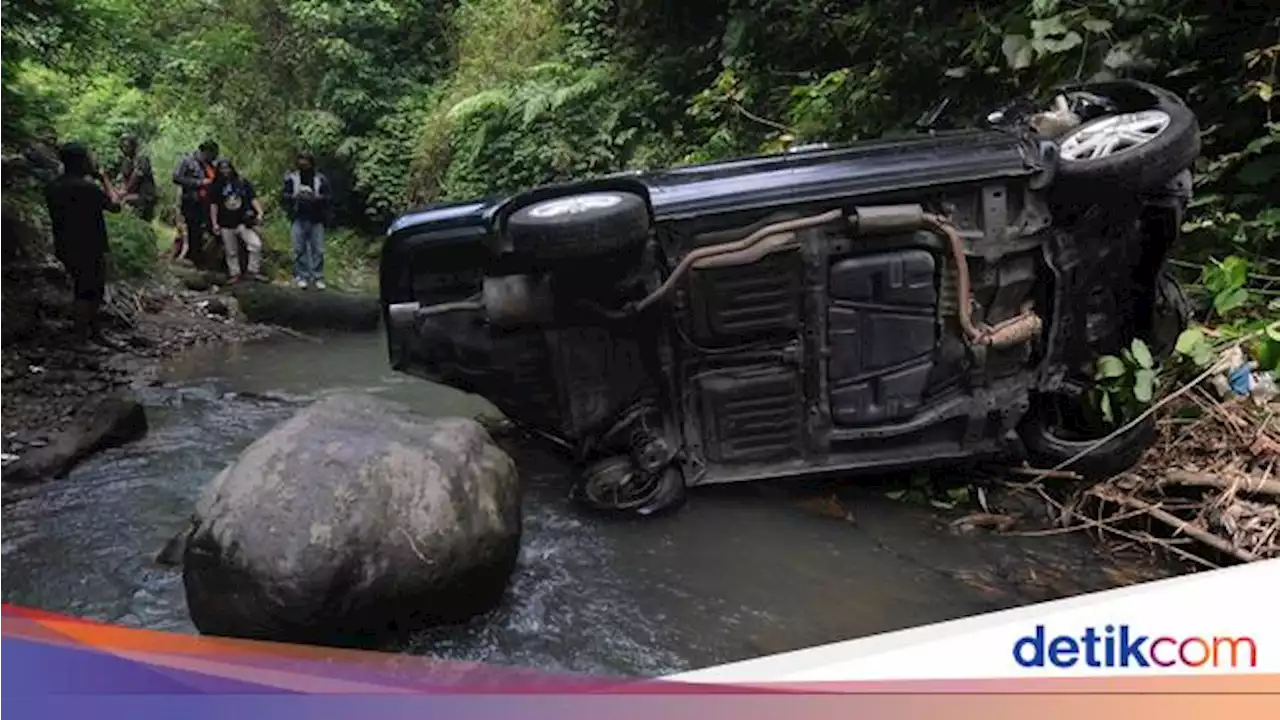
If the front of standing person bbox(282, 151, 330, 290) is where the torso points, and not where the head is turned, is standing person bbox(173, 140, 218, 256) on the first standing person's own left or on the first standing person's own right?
on the first standing person's own right

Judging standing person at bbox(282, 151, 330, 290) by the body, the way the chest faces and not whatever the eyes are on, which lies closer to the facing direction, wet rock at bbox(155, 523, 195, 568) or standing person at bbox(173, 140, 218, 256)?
the wet rock

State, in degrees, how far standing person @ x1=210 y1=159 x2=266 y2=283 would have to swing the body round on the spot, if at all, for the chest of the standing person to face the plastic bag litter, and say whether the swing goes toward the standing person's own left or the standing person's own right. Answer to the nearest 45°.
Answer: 0° — they already face it

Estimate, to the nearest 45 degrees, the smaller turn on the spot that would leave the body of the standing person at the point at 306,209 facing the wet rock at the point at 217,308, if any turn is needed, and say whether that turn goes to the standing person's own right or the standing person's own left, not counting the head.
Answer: approximately 45° to the standing person's own right

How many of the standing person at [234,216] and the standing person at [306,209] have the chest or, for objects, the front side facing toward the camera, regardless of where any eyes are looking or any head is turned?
2

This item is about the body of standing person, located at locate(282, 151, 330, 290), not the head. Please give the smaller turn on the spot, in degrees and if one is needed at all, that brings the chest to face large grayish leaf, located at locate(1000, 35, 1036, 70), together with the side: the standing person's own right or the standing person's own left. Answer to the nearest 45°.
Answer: approximately 45° to the standing person's own left

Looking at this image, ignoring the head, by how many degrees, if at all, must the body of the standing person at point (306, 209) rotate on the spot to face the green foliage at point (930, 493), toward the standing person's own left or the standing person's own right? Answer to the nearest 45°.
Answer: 0° — they already face it

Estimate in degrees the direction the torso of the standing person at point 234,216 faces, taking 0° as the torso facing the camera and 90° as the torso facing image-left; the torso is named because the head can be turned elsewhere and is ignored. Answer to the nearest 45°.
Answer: approximately 0°
